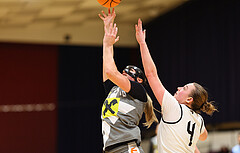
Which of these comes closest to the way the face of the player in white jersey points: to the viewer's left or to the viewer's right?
to the viewer's left

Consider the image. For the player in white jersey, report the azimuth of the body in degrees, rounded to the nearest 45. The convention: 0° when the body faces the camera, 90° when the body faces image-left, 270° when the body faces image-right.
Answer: approximately 135°
